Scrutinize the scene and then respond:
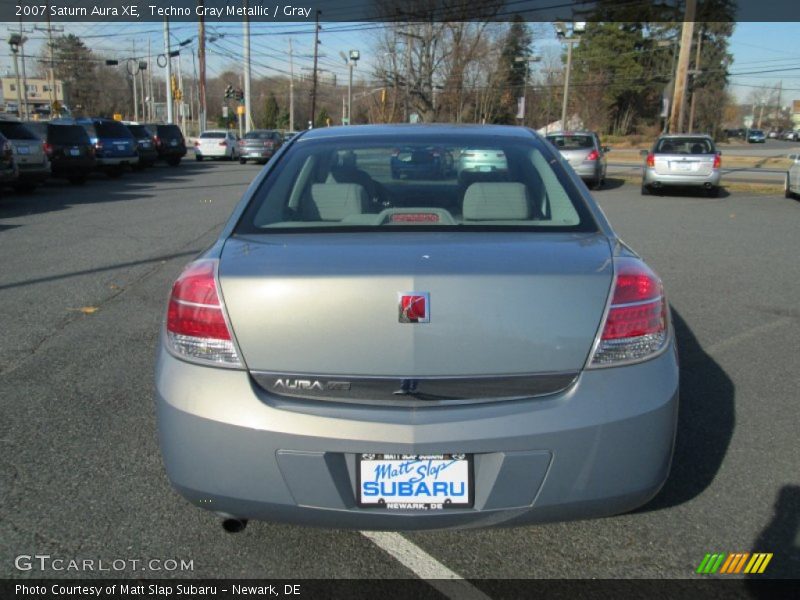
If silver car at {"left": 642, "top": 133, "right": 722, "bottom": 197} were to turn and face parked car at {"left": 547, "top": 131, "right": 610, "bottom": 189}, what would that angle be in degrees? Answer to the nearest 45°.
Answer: approximately 45° to its left

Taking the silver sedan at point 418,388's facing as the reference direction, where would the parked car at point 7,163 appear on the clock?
The parked car is roughly at 11 o'clock from the silver sedan.

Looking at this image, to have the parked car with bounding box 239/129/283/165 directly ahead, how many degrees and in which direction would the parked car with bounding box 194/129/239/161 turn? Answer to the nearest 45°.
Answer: approximately 135° to its right

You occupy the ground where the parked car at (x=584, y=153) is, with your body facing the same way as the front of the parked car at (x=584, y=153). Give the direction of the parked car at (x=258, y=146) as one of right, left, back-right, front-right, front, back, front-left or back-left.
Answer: front-left

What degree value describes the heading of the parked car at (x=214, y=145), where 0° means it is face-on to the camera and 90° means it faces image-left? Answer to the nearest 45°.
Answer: approximately 180°

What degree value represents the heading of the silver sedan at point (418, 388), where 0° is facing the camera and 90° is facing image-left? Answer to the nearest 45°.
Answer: approximately 180°

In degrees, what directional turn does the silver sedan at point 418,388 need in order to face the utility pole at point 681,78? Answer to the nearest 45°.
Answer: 0° — it already faces it

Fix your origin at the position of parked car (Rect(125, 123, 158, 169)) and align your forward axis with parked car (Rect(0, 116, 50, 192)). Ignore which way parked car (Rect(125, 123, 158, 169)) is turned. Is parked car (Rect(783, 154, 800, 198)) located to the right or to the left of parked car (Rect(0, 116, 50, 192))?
left

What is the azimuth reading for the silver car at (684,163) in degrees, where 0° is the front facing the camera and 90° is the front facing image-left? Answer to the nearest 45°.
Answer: approximately 180°

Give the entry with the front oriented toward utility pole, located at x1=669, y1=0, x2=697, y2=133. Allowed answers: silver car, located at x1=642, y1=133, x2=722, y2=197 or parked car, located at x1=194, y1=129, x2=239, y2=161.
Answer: the silver car

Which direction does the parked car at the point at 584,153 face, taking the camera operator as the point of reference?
facing away from the viewer

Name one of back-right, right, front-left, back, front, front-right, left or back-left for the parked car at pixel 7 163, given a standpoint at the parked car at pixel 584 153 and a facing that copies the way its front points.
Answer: back-left
